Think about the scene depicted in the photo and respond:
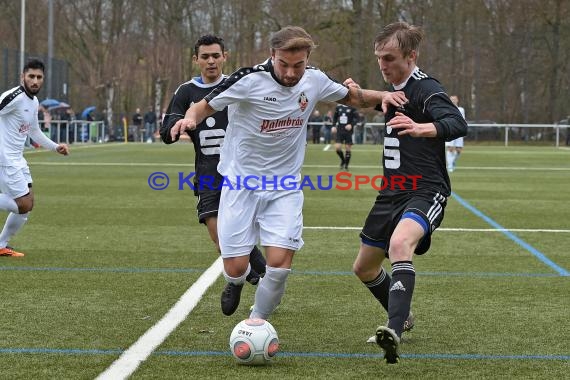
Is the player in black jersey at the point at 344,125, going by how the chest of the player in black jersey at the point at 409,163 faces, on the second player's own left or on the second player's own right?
on the second player's own right

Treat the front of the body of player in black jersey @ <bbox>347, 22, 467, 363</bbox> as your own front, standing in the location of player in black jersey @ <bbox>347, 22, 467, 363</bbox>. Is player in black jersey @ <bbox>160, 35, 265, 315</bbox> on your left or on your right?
on your right

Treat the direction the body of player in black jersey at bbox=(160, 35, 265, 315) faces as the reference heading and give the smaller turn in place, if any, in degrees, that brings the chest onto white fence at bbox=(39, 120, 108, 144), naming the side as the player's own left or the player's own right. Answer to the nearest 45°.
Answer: approximately 180°

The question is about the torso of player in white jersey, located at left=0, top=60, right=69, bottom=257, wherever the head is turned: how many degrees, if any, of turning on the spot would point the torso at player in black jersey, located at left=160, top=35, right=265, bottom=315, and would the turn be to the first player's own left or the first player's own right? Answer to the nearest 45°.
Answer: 0° — they already face them

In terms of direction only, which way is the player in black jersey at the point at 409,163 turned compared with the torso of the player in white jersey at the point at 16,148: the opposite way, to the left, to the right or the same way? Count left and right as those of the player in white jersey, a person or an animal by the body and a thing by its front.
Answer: to the right

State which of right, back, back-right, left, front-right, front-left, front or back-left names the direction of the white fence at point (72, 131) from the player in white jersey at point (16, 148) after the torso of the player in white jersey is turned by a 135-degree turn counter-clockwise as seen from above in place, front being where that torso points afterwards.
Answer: front

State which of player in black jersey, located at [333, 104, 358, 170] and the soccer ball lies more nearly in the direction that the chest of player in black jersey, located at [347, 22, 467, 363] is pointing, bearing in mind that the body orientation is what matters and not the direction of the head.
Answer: the soccer ball

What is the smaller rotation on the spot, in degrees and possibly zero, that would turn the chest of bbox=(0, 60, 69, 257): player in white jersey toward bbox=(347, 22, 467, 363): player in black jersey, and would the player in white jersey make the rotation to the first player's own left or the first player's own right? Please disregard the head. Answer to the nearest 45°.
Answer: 0° — they already face them

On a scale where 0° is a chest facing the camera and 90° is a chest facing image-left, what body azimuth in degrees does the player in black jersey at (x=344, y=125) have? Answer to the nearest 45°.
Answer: approximately 0°

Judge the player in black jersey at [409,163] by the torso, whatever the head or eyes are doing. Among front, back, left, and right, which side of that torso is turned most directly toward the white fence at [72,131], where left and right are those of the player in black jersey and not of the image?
right

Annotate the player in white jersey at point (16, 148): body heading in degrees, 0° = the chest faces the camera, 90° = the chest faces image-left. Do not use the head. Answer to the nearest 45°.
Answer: approximately 315°

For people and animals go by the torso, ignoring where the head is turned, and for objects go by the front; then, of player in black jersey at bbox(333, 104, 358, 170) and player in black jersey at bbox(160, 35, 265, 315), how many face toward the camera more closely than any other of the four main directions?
2
